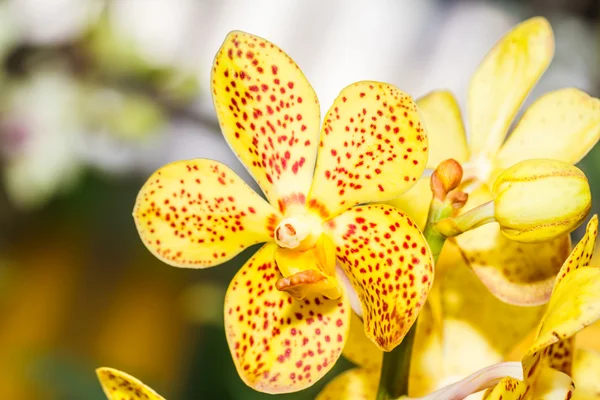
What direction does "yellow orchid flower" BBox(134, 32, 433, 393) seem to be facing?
toward the camera

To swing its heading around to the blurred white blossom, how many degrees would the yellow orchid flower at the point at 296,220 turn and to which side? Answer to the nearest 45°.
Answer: approximately 135° to its right
